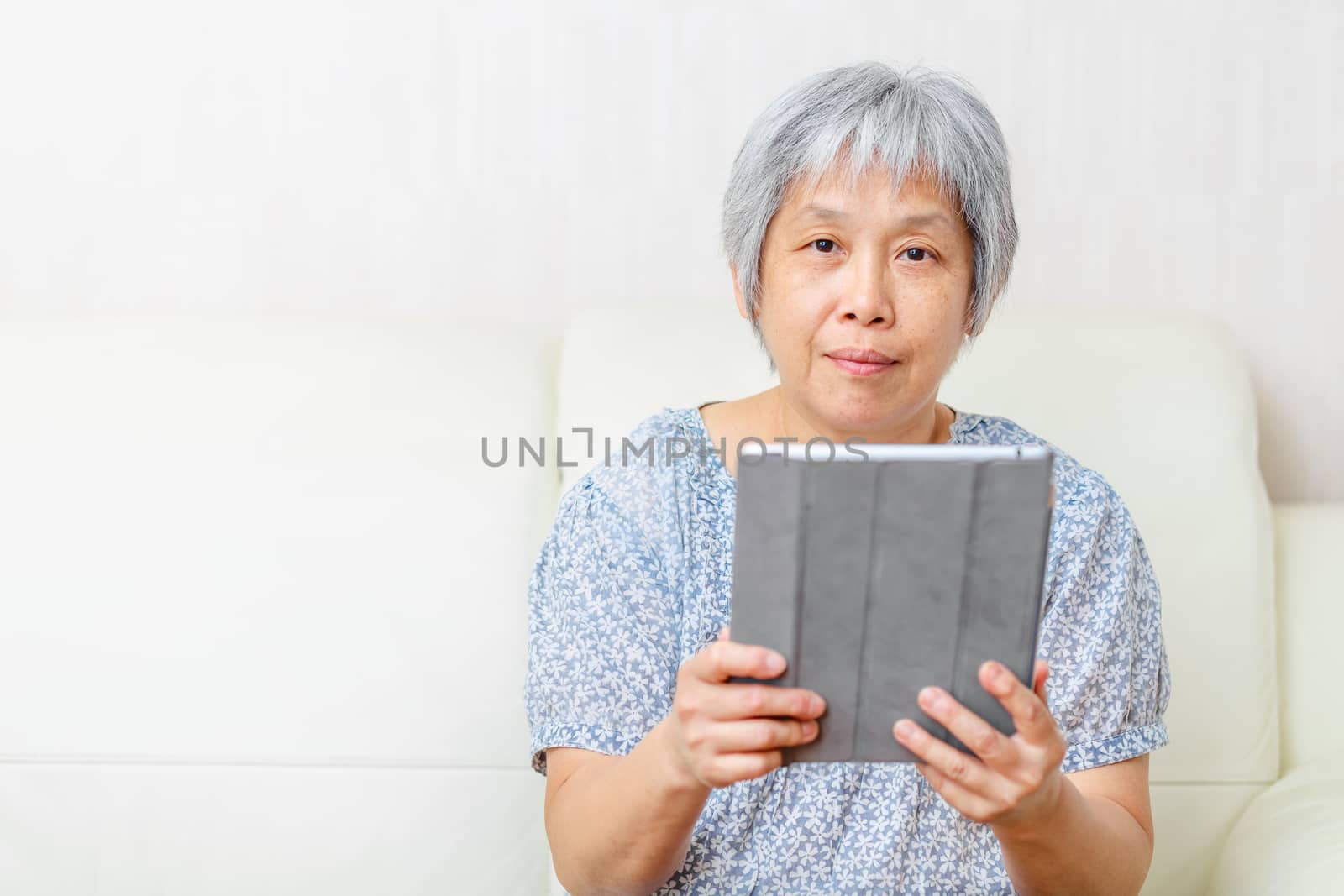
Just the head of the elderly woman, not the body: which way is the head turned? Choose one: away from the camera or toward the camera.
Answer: toward the camera

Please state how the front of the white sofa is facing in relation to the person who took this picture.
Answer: facing the viewer

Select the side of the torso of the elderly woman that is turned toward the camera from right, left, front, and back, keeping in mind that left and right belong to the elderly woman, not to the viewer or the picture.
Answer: front
